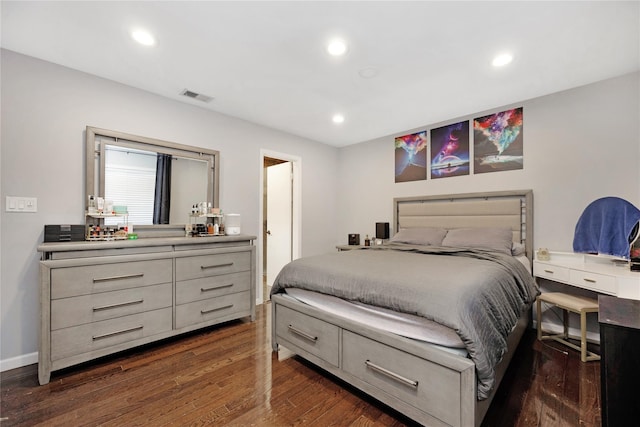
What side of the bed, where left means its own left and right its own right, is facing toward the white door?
right

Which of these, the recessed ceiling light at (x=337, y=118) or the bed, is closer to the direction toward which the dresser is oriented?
the bed

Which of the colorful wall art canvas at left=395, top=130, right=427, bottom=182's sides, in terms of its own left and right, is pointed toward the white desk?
left

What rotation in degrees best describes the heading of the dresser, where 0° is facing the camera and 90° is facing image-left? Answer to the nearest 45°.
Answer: approximately 315°

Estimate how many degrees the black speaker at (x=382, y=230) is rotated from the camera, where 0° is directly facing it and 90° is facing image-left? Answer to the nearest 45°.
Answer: approximately 45°

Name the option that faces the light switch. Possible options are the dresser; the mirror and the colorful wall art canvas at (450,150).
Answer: the colorful wall art canvas
